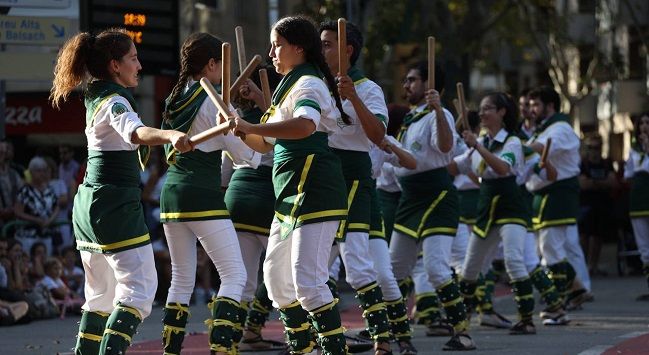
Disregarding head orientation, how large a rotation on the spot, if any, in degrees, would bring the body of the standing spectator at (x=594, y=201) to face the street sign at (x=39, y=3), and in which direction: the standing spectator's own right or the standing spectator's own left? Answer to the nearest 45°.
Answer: approximately 45° to the standing spectator's own right

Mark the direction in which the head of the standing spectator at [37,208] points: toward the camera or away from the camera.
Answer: toward the camera

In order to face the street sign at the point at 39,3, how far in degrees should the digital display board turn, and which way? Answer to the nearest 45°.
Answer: approximately 45° to its right

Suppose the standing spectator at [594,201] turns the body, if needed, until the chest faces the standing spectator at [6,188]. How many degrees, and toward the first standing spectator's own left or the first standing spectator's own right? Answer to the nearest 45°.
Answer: approximately 45° to the first standing spectator's own right

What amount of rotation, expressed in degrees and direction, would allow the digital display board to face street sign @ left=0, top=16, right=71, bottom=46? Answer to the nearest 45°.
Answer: approximately 45° to its right

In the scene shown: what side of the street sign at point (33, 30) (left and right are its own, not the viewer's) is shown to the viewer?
front

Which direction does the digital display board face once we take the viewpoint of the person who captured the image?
facing the viewer

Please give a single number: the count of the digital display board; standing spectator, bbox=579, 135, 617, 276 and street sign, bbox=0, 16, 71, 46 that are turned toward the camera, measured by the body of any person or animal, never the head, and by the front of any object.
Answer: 3

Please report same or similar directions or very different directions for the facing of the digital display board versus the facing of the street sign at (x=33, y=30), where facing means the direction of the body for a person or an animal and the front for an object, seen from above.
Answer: same or similar directions
